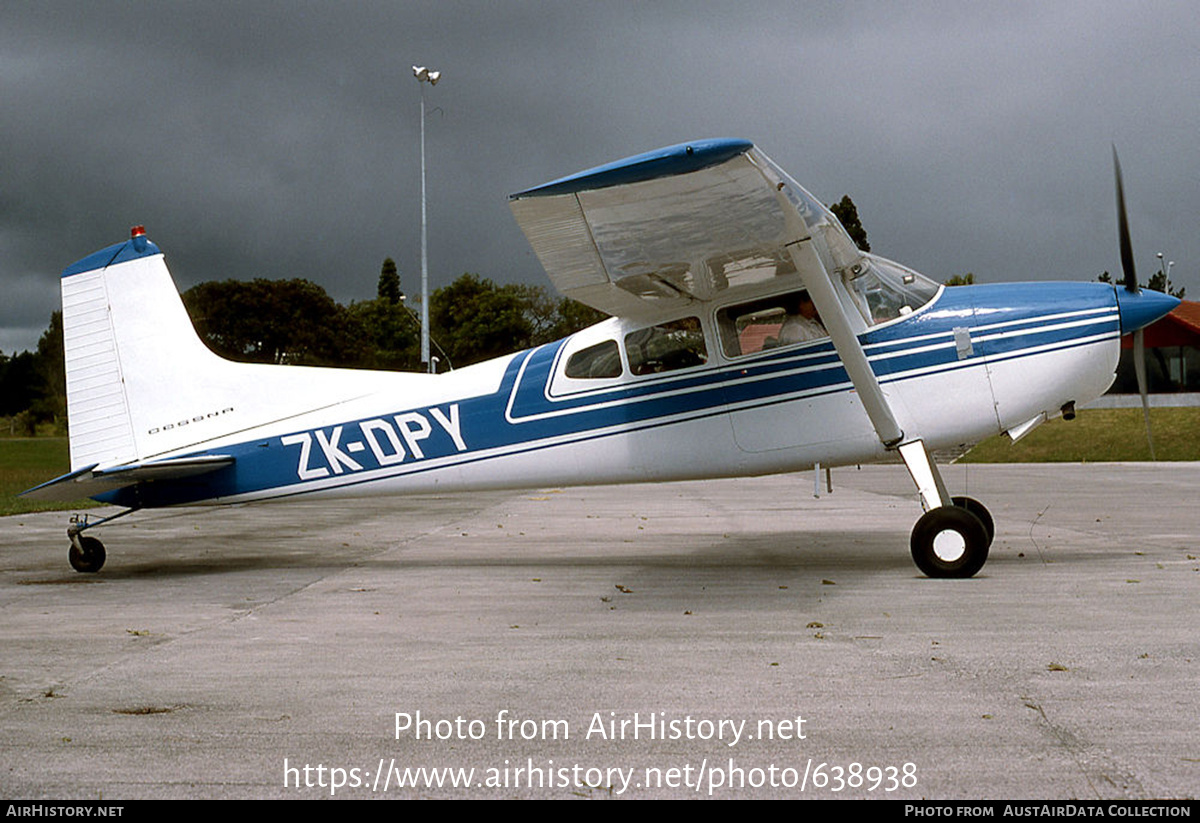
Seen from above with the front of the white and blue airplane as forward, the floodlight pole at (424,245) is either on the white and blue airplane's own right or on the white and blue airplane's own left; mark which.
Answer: on the white and blue airplane's own left

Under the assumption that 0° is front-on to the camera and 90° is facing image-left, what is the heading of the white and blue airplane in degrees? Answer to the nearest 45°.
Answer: approximately 270°
